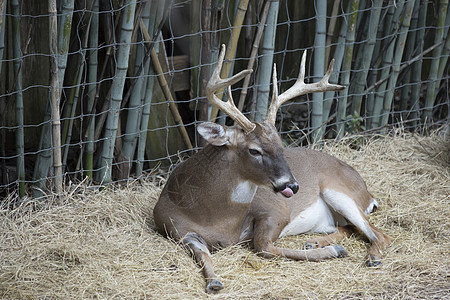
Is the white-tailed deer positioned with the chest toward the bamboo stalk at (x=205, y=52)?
no

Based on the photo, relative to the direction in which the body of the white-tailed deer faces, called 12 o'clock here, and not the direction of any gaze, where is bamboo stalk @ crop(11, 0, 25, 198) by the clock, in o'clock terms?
The bamboo stalk is roughly at 2 o'clock from the white-tailed deer.

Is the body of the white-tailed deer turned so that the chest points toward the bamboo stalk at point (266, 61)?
no

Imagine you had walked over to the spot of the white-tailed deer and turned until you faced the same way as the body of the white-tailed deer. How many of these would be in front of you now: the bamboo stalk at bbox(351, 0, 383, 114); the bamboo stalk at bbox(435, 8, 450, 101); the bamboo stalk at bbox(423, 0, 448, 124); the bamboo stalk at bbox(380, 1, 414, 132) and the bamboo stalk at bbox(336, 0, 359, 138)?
0

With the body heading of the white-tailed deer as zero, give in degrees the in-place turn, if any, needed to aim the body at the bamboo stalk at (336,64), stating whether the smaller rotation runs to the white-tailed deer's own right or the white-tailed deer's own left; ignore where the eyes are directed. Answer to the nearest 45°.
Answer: approximately 135° to the white-tailed deer's own right

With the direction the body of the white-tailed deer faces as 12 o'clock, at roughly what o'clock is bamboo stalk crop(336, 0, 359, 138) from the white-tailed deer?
The bamboo stalk is roughly at 5 o'clock from the white-tailed deer.

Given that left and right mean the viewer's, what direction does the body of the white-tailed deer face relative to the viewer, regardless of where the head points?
facing the viewer and to the left of the viewer

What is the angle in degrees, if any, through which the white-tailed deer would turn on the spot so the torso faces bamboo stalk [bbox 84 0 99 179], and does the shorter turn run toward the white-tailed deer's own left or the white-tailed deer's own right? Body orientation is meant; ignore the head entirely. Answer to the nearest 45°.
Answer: approximately 90° to the white-tailed deer's own right

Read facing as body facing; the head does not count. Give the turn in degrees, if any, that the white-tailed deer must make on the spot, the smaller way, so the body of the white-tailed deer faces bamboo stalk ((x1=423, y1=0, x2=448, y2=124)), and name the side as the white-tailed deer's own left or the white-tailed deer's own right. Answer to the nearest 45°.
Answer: approximately 180°

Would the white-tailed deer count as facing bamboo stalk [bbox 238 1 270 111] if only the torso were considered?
no

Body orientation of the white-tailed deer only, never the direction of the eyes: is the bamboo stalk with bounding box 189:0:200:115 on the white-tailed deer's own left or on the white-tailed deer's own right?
on the white-tailed deer's own right

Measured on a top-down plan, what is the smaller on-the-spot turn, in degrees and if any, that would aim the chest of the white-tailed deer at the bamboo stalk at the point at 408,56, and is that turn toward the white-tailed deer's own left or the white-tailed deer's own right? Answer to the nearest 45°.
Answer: approximately 180°

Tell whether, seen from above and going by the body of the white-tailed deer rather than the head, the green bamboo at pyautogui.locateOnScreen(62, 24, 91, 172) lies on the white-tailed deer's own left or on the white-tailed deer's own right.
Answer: on the white-tailed deer's own right

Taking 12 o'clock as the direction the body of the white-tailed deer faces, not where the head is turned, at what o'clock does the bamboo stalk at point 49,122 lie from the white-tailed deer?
The bamboo stalk is roughly at 2 o'clock from the white-tailed deer.

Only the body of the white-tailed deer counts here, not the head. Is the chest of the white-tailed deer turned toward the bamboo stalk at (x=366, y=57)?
no

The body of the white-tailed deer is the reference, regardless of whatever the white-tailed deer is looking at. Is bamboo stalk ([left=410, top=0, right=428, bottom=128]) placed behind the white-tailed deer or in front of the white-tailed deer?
behind

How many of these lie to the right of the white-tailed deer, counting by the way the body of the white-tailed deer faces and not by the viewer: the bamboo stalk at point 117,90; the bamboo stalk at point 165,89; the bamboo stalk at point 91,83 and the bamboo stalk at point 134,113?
4
